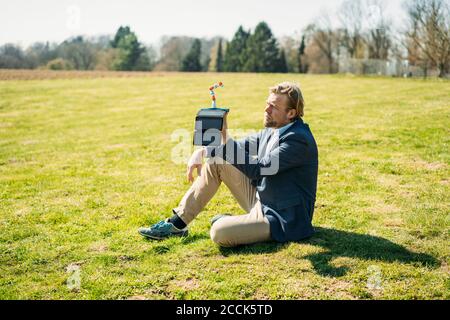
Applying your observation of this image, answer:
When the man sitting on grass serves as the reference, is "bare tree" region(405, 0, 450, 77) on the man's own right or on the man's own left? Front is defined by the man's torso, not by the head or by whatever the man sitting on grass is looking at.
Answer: on the man's own right

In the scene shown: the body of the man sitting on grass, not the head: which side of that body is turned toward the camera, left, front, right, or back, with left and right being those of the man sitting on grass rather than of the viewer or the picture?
left
